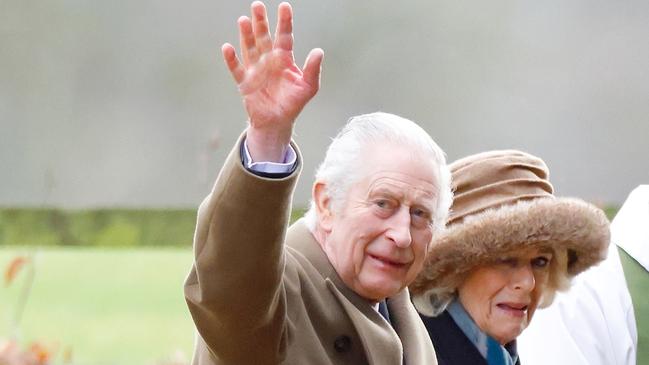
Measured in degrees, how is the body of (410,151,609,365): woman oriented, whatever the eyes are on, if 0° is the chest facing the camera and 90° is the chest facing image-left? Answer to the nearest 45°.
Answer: approximately 315°

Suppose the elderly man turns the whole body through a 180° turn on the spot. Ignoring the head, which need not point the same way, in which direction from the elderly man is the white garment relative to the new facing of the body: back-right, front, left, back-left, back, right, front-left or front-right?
right

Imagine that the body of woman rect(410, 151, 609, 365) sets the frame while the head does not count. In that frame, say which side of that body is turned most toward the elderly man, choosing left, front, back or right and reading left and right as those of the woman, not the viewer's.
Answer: right

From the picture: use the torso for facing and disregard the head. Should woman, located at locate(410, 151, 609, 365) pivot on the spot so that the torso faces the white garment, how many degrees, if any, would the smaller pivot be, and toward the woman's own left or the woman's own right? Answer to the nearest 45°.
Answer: approximately 90° to the woman's own left

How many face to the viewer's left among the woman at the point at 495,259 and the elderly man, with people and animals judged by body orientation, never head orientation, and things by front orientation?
0

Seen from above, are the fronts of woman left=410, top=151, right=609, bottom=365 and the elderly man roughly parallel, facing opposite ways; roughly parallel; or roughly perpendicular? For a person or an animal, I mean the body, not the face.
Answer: roughly parallel

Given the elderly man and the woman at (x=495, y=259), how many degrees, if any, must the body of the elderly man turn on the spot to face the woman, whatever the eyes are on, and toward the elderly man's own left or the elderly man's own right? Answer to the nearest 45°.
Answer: approximately 90° to the elderly man's own left
